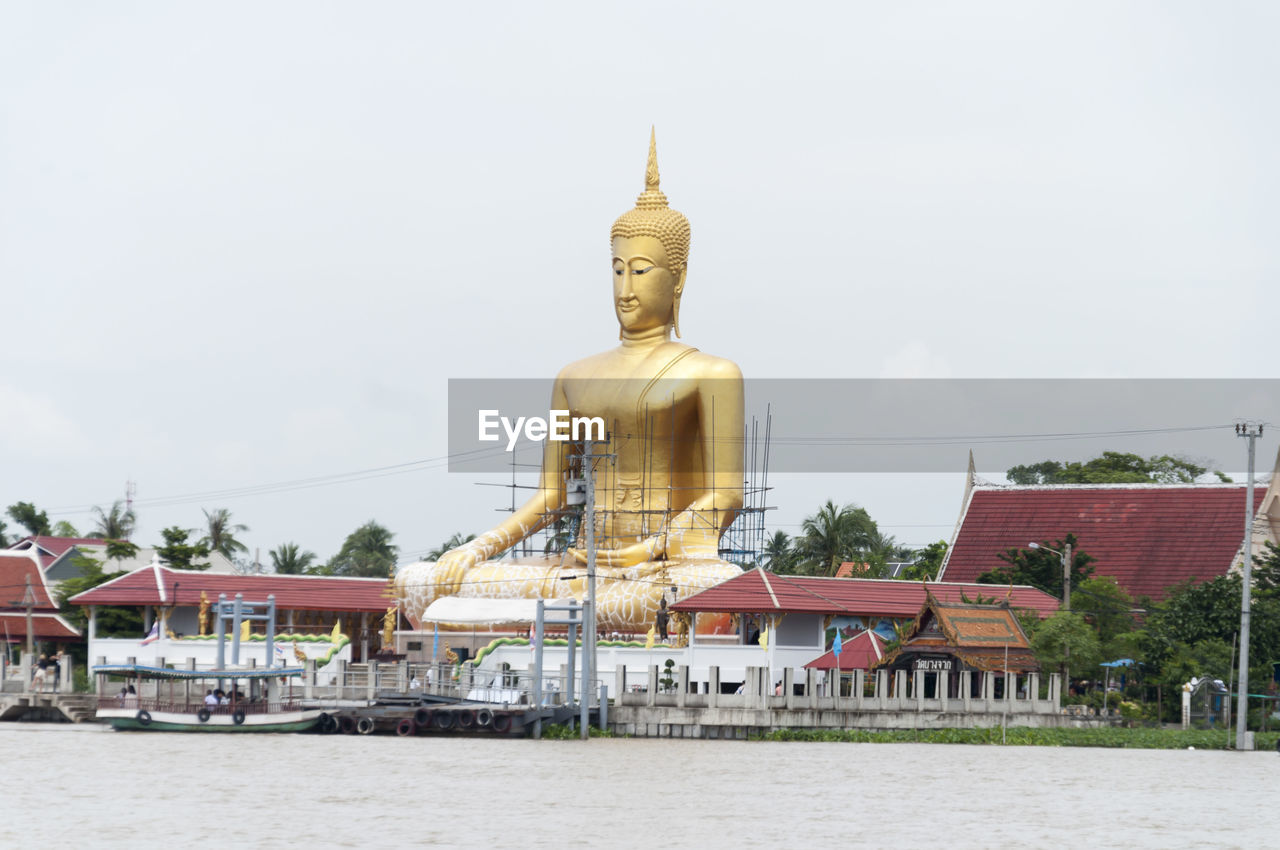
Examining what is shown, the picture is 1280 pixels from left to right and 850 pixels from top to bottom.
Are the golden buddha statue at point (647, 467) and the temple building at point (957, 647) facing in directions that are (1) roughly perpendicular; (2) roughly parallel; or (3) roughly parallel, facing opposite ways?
roughly parallel

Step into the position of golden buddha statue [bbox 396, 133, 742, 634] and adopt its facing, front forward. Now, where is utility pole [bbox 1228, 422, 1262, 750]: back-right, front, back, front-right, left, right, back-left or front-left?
left

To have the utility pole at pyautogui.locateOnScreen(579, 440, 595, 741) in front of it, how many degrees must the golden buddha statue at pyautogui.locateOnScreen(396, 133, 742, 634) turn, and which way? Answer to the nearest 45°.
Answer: approximately 45° to its left

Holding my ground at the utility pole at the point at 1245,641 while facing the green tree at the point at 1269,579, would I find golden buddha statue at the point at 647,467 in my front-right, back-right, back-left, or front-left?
front-left

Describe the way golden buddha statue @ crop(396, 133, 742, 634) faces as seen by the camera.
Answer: facing the viewer and to the left of the viewer

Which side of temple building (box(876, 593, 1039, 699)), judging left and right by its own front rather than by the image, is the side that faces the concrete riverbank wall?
front
